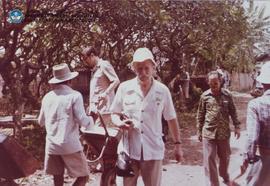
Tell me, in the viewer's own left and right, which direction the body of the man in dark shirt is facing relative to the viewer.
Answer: facing the viewer

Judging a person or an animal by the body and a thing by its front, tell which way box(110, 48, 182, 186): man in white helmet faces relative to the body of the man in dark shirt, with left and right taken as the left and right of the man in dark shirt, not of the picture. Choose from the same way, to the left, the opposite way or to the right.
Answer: the same way

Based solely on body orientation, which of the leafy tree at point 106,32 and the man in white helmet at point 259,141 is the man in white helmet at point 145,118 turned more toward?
the man in white helmet

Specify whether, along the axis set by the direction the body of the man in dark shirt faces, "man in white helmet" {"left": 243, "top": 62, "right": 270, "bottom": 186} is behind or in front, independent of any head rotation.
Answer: in front

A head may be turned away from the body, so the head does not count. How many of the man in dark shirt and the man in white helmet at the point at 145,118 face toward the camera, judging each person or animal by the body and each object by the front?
2

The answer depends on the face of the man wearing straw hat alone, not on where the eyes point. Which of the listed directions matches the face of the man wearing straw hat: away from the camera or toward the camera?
away from the camera

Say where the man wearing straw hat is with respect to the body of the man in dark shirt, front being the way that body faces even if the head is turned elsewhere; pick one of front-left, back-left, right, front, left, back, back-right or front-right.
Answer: front-right

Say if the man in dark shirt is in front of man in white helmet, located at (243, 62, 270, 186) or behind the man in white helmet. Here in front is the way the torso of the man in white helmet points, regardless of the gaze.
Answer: in front

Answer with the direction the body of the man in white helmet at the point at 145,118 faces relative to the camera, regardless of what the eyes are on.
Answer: toward the camera

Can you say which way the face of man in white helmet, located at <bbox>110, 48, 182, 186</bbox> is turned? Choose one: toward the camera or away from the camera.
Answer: toward the camera

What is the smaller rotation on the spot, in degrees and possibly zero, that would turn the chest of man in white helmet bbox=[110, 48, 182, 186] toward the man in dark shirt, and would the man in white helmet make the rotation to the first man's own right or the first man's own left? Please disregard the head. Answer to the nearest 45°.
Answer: approximately 135° to the first man's own left

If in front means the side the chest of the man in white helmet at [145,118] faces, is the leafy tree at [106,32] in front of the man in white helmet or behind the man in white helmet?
behind
